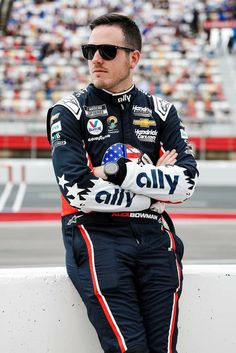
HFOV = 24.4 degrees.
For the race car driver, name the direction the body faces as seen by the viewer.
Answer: toward the camera
